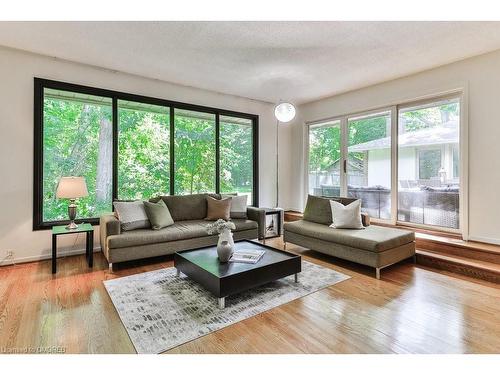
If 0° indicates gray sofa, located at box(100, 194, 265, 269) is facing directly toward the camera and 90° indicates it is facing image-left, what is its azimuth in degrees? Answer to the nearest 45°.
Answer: approximately 315°

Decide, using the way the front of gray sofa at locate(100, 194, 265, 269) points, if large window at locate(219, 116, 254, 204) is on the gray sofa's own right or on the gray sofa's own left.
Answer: on the gray sofa's own left

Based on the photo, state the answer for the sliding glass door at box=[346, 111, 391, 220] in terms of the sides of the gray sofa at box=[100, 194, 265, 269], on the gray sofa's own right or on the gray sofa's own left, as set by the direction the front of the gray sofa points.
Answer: on the gray sofa's own left

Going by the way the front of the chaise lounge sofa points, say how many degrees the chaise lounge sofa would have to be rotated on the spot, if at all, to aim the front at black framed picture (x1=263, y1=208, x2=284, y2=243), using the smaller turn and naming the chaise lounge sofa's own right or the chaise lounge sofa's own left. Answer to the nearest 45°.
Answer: approximately 90° to the chaise lounge sofa's own right

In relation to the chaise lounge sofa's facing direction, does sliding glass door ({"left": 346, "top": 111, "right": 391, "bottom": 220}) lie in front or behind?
behind

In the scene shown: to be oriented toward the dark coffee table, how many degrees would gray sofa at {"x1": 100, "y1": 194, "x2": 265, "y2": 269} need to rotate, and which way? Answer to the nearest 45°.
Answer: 0° — it already faces it
